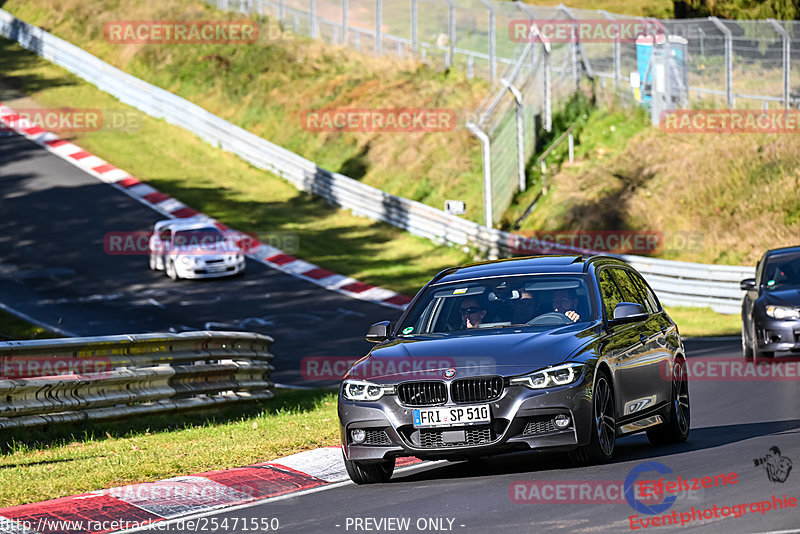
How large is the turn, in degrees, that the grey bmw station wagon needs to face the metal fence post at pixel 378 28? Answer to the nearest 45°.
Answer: approximately 135° to its right

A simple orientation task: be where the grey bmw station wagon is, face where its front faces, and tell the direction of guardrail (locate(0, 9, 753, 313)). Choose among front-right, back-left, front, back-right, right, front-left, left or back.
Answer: back-right

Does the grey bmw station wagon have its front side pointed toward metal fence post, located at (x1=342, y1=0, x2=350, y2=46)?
no

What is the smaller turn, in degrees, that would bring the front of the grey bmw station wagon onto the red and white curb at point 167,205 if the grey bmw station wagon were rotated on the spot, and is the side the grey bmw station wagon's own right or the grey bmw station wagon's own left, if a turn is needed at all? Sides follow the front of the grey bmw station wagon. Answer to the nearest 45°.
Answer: approximately 135° to the grey bmw station wagon's own right

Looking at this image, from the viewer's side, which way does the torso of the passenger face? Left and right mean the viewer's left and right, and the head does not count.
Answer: facing the viewer and to the left of the viewer

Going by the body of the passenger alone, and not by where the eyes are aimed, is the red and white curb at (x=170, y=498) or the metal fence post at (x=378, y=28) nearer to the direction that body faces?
the red and white curb

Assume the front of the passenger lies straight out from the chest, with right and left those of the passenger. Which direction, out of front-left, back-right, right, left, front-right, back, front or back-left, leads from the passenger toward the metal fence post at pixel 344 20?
back-right

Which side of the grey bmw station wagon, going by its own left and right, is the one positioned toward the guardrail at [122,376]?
right

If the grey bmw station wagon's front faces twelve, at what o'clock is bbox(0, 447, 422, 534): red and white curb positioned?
The red and white curb is roughly at 1 o'clock from the grey bmw station wagon.

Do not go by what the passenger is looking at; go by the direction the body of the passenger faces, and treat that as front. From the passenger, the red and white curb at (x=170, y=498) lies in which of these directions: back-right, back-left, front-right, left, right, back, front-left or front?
front

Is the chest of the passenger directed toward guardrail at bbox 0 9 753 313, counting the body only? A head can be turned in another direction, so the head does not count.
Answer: no
